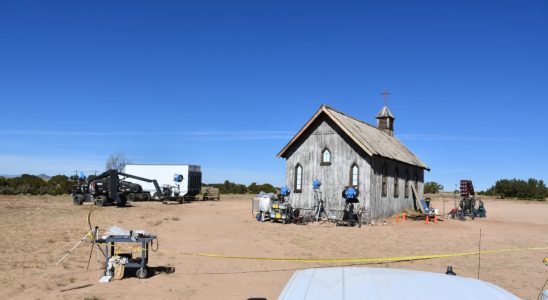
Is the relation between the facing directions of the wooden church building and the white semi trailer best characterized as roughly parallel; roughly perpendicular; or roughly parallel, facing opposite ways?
roughly perpendicular

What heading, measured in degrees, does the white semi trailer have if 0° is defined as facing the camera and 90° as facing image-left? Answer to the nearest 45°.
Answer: approximately 135°

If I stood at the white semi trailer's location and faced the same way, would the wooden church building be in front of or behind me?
behind
